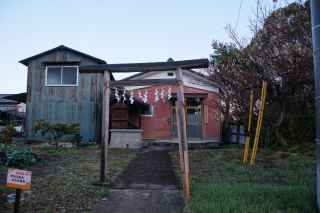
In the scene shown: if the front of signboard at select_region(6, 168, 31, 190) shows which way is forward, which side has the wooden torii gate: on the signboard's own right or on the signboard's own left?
on the signboard's own left

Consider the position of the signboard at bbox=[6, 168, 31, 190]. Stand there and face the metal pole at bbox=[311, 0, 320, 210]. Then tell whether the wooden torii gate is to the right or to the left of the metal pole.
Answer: left

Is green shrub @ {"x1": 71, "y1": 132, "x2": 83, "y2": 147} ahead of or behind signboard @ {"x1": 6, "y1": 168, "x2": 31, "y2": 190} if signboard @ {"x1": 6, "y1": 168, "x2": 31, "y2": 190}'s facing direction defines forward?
behind

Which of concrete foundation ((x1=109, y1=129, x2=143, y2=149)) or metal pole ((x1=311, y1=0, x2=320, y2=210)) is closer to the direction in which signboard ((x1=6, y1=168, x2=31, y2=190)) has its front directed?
the metal pole

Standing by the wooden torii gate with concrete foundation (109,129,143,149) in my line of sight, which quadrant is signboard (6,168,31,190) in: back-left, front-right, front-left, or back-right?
back-left

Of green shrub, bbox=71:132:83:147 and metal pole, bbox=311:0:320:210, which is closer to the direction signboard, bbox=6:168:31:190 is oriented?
the metal pole

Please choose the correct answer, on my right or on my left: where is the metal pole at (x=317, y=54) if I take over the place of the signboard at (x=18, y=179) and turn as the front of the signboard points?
on my left

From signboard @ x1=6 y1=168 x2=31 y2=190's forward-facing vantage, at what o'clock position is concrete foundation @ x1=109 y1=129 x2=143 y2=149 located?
The concrete foundation is roughly at 7 o'clock from the signboard.

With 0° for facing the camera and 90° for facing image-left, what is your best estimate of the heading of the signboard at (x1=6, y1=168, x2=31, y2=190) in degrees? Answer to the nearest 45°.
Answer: approximately 0°

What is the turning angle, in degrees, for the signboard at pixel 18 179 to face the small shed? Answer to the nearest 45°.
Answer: approximately 180°
